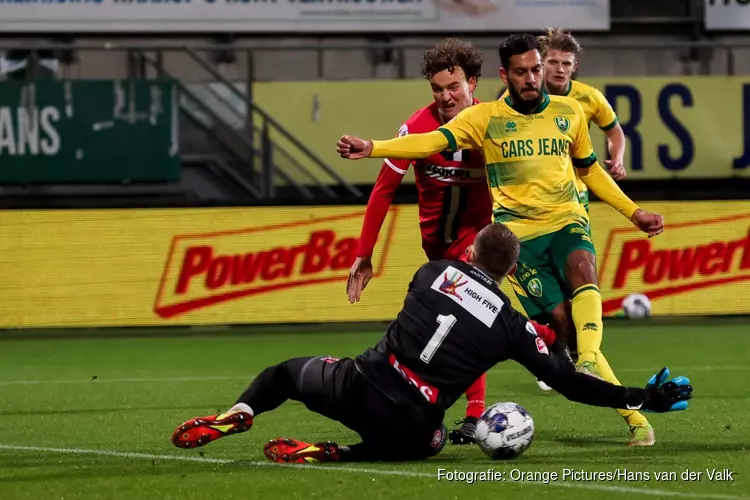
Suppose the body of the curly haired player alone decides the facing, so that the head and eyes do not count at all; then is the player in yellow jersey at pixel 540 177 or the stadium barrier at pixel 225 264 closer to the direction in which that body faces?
the player in yellow jersey

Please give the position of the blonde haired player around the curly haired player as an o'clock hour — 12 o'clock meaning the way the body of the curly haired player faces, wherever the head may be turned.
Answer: The blonde haired player is roughly at 7 o'clock from the curly haired player.

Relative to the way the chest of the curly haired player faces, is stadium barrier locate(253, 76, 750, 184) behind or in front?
behind

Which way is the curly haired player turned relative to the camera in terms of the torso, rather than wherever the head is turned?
toward the camera

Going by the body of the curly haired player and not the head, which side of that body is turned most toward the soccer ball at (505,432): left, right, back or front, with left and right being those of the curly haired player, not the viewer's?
front

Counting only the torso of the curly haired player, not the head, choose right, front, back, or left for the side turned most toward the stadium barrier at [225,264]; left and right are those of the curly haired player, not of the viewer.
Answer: back

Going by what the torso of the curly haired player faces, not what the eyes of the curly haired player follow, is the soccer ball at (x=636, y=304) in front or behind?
behind

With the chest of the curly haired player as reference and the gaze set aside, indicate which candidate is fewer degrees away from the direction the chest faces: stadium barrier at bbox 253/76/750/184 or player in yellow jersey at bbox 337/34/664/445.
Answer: the player in yellow jersey

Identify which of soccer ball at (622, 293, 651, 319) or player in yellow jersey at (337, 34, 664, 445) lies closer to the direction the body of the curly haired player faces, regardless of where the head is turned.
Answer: the player in yellow jersey

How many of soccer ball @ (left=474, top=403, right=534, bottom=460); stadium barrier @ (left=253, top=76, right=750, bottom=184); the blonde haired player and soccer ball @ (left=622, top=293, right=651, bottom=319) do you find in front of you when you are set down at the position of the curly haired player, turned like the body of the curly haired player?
1

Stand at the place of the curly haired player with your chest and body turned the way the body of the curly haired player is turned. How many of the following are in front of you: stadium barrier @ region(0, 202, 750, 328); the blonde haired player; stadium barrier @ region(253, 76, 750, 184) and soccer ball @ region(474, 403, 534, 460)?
1
